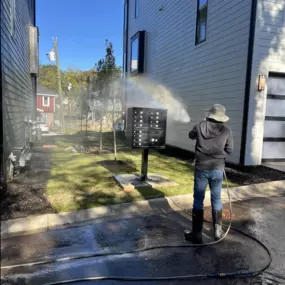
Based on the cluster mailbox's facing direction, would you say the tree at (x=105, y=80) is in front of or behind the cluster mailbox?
behind

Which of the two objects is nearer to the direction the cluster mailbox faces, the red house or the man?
the man

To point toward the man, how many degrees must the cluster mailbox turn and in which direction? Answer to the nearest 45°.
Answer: approximately 45° to its left

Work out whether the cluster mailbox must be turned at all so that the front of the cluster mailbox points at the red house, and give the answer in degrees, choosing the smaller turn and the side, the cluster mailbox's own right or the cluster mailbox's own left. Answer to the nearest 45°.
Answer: approximately 135° to the cluster mailbox's own right

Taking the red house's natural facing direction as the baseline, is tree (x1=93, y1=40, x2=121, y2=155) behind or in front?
in front

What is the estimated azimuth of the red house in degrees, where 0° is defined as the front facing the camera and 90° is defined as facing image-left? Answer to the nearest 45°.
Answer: approximately 0°

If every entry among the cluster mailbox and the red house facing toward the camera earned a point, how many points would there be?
2

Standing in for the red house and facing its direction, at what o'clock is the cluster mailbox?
The cluster mailbox is roughly at 12 o'clock from the red house.

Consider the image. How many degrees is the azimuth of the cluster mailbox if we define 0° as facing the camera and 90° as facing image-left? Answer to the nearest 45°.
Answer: approximately 0°

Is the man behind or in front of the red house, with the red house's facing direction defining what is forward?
in front
